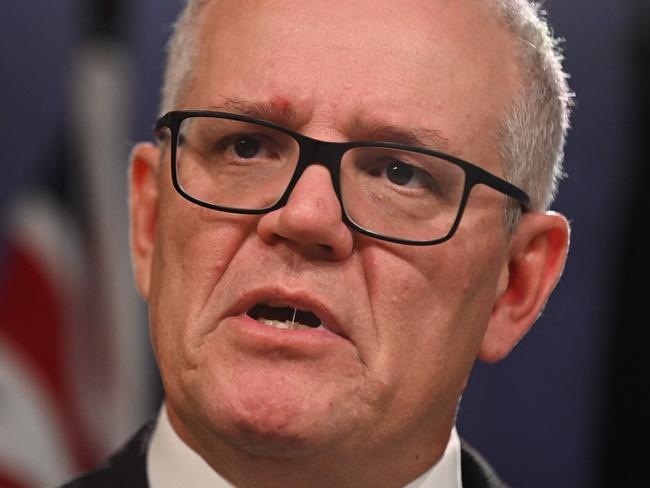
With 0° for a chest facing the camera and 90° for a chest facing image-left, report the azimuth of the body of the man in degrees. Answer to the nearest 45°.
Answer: approximately 0°
